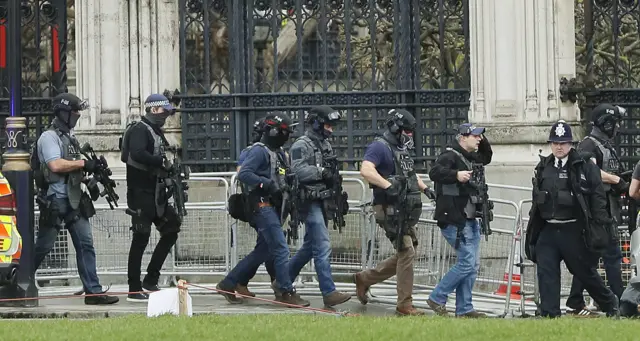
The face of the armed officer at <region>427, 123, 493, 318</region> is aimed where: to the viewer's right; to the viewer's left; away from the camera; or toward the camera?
to the viewer's right

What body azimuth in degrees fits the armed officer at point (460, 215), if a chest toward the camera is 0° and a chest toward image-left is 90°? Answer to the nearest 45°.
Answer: approximately 270°

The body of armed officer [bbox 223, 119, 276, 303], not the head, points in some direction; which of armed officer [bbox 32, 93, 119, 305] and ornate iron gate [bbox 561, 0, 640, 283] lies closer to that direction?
the ornate iron gate

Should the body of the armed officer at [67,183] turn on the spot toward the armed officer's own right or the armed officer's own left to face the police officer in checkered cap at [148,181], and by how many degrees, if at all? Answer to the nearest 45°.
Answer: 0° — they already face them

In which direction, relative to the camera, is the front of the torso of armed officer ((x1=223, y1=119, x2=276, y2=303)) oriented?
to the viewer's right

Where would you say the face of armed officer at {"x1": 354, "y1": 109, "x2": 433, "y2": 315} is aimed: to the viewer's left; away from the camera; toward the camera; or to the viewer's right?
to the viewer's right

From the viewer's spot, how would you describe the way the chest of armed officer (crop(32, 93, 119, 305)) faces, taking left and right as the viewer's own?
facing to the right of the viewer
